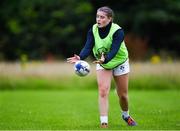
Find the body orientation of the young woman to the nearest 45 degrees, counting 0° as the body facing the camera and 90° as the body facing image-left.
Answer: approximately 45°

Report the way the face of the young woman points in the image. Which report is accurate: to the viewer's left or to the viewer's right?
to the viewer's left
